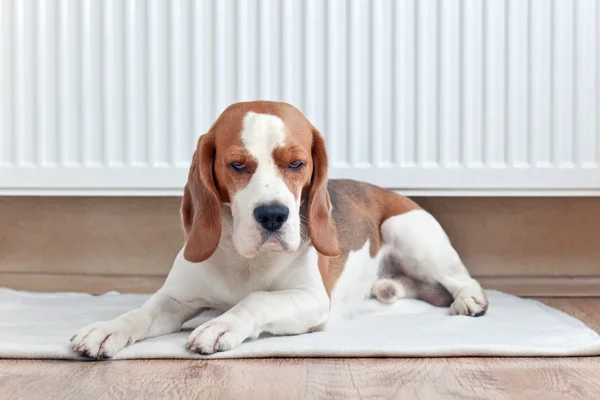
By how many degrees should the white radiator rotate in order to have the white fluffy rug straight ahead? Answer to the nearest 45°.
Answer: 0° — it already faces it

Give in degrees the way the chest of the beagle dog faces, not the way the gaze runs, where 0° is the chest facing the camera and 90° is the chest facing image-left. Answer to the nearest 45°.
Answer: approximately 45°

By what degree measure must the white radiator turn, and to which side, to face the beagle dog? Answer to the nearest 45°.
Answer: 0° — it already faces it

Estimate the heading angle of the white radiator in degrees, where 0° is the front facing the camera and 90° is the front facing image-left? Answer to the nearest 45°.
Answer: approximately 0°
